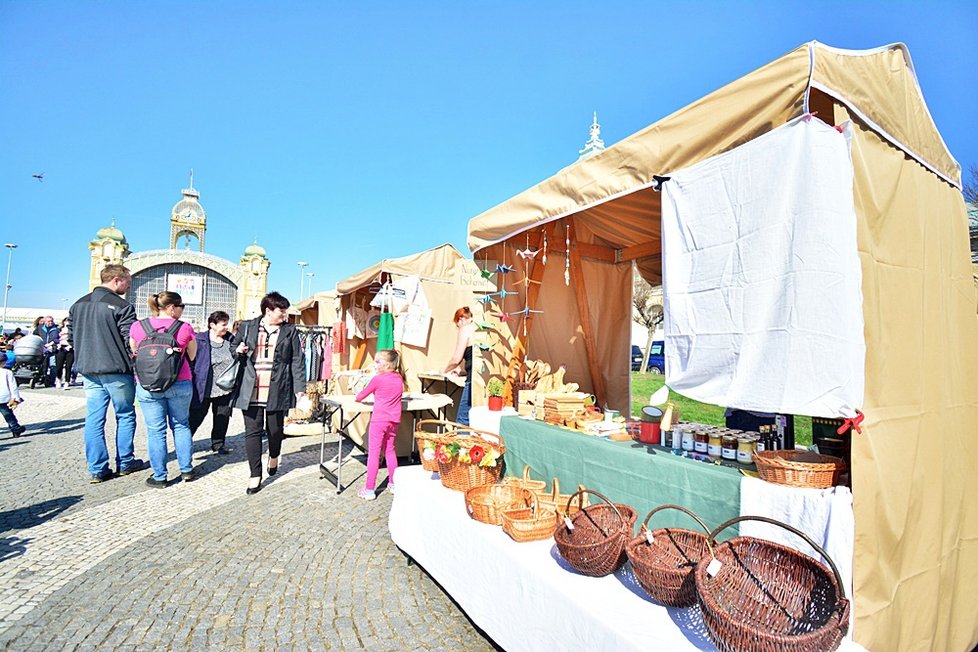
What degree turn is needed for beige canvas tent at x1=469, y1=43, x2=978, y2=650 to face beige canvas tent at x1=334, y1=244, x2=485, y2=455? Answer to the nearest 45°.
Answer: approximately 90° to its right

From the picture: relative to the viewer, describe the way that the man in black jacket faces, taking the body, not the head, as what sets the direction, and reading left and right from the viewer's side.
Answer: facing away from the viewer and to the right of the viewer

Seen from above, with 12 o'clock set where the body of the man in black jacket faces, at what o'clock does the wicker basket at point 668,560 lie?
The wicker basket is roughly at 4 o'clock from the man in black jacket.

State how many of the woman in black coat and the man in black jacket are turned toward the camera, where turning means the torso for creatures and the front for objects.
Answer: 1

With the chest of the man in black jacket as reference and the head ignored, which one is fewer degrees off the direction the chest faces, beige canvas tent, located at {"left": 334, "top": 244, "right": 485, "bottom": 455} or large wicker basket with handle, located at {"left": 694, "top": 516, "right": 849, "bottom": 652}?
the beige canvas tent

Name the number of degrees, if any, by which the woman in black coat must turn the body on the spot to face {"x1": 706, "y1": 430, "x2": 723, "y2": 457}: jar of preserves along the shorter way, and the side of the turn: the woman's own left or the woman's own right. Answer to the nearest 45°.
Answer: approximately 45° to the woman's own left

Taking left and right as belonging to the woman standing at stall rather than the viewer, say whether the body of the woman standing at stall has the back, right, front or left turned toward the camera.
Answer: left

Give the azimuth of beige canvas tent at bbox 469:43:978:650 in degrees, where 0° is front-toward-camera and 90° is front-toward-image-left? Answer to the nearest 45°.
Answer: approximately 45°
